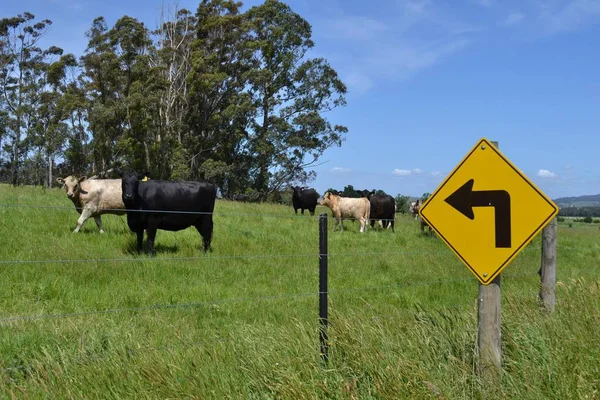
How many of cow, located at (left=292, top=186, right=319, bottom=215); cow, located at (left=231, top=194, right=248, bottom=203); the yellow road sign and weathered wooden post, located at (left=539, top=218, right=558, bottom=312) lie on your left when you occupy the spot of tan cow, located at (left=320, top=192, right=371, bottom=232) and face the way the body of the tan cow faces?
2

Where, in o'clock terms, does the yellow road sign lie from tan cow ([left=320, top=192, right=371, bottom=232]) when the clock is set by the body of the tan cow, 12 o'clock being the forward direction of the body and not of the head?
The yellow road sign is roughly at 9 o'clock from the tan cow.

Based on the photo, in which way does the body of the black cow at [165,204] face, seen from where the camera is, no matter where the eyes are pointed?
to the viewer's left

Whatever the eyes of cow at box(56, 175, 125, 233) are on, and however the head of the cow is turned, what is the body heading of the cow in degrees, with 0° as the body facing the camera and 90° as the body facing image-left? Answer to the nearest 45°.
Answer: approximately 90°

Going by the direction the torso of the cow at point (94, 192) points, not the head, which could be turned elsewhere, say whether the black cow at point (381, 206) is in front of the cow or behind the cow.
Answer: behind

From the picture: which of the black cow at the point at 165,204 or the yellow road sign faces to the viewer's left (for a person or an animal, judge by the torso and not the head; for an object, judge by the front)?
the black cow

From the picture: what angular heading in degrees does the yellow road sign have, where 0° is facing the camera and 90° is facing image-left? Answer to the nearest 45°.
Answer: approximately 0°

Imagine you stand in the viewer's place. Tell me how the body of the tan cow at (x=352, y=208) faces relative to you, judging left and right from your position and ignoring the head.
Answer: facing to the left of the viewer

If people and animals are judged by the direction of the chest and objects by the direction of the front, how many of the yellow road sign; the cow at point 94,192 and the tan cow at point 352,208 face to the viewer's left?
2

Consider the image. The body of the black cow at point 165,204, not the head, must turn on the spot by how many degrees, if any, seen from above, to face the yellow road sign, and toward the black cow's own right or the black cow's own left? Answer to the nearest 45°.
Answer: approximately 90° to the black cow's own left

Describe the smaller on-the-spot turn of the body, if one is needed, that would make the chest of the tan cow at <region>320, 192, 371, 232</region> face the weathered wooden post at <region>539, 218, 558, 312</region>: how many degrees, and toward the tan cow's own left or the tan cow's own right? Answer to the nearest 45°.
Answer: approximately 90° to the tan cow's own left
